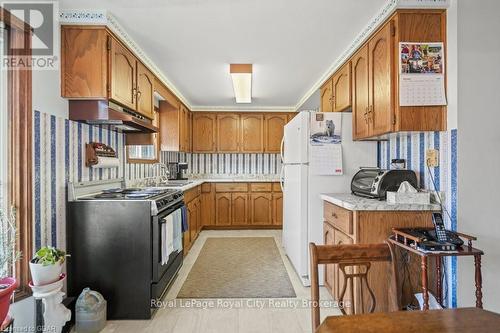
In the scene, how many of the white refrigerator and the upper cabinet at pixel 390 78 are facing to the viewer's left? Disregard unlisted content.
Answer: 2

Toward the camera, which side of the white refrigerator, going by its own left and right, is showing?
left

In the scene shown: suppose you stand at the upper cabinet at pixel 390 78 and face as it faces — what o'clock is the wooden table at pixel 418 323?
The wooden table is roughly at 9 o'clock from the upper cabinet.

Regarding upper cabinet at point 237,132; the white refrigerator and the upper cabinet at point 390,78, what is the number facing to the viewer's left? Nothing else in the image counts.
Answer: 2

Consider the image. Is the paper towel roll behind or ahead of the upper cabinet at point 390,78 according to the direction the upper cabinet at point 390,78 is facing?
ahead

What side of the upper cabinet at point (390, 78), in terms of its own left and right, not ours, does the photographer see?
left

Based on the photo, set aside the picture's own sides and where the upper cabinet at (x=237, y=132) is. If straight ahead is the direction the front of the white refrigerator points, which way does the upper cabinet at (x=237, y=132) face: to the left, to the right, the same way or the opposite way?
to the left

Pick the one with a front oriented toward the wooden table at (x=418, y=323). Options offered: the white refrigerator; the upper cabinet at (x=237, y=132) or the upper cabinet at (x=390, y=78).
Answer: the upper cabinet at (x=237, y=132)

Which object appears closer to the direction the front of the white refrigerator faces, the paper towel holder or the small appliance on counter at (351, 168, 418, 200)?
the paper towel holder
